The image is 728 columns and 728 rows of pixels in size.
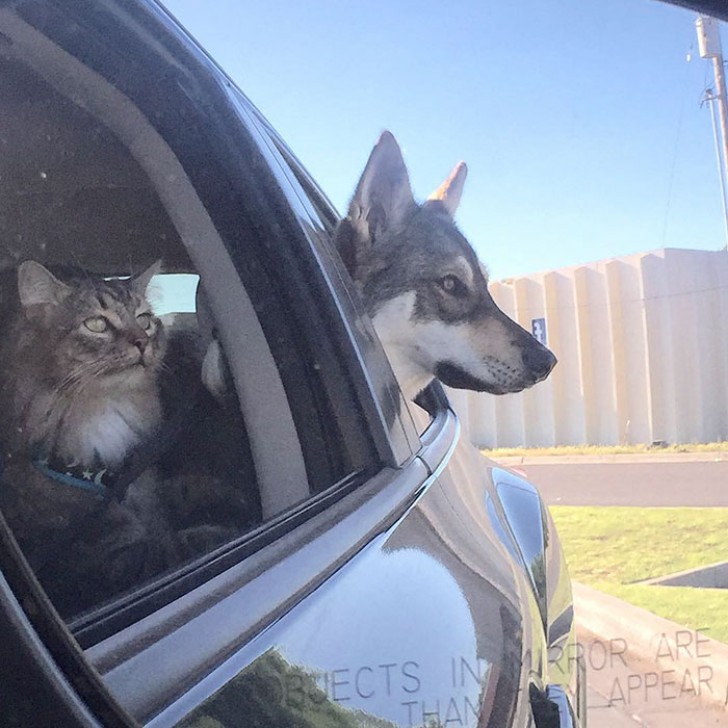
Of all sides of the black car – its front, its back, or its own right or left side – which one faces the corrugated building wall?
back

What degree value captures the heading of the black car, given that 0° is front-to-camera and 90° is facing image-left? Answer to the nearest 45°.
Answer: approximately 45°
